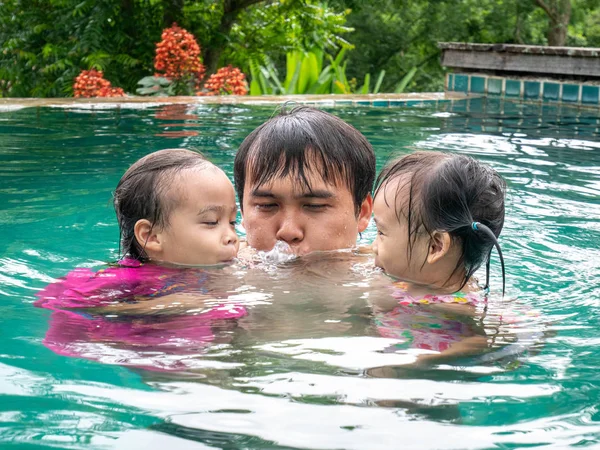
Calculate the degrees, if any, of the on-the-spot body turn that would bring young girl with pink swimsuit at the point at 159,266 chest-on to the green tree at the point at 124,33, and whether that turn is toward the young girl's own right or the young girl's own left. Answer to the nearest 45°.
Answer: approximately 90° to the young girl's own left

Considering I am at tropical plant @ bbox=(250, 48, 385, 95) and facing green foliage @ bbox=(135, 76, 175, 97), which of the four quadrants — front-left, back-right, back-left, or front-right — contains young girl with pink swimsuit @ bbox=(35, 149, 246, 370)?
front-left

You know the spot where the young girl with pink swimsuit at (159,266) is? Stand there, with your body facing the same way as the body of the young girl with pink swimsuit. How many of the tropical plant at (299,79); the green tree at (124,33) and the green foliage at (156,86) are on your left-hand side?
3

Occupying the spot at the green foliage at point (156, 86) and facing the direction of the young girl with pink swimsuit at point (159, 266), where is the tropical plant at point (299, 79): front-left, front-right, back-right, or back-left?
back-left

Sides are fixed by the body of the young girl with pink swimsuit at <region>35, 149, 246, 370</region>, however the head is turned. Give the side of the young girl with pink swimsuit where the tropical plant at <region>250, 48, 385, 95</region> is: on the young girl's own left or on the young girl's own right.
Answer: on the young girl's own left

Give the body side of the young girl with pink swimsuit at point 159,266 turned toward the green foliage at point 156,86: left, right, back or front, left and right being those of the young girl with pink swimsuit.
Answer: left

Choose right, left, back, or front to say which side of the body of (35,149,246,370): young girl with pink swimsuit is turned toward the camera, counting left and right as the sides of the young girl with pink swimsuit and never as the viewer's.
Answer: right
